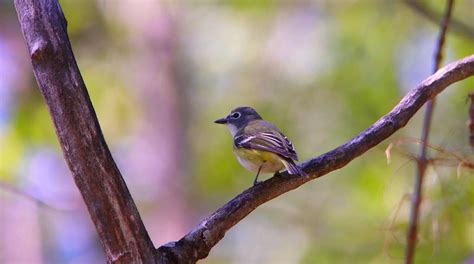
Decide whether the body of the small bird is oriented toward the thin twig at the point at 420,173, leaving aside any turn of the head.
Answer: no

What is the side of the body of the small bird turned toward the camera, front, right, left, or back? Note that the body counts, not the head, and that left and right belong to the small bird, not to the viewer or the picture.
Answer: left
